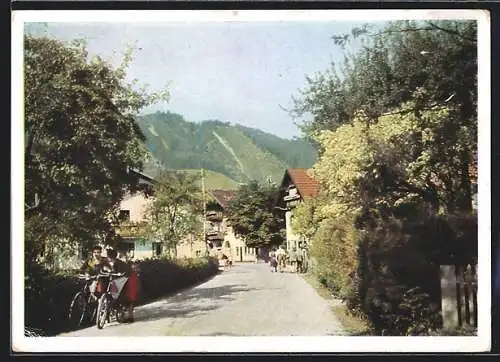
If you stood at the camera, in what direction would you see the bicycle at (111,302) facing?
facing the viewer and to the left of the viewer

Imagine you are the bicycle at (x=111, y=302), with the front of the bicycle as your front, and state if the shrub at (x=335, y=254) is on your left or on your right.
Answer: on your left

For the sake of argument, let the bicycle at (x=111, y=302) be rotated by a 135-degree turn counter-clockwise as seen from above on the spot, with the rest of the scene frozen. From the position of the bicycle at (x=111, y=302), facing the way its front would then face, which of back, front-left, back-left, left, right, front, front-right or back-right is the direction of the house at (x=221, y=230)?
front
